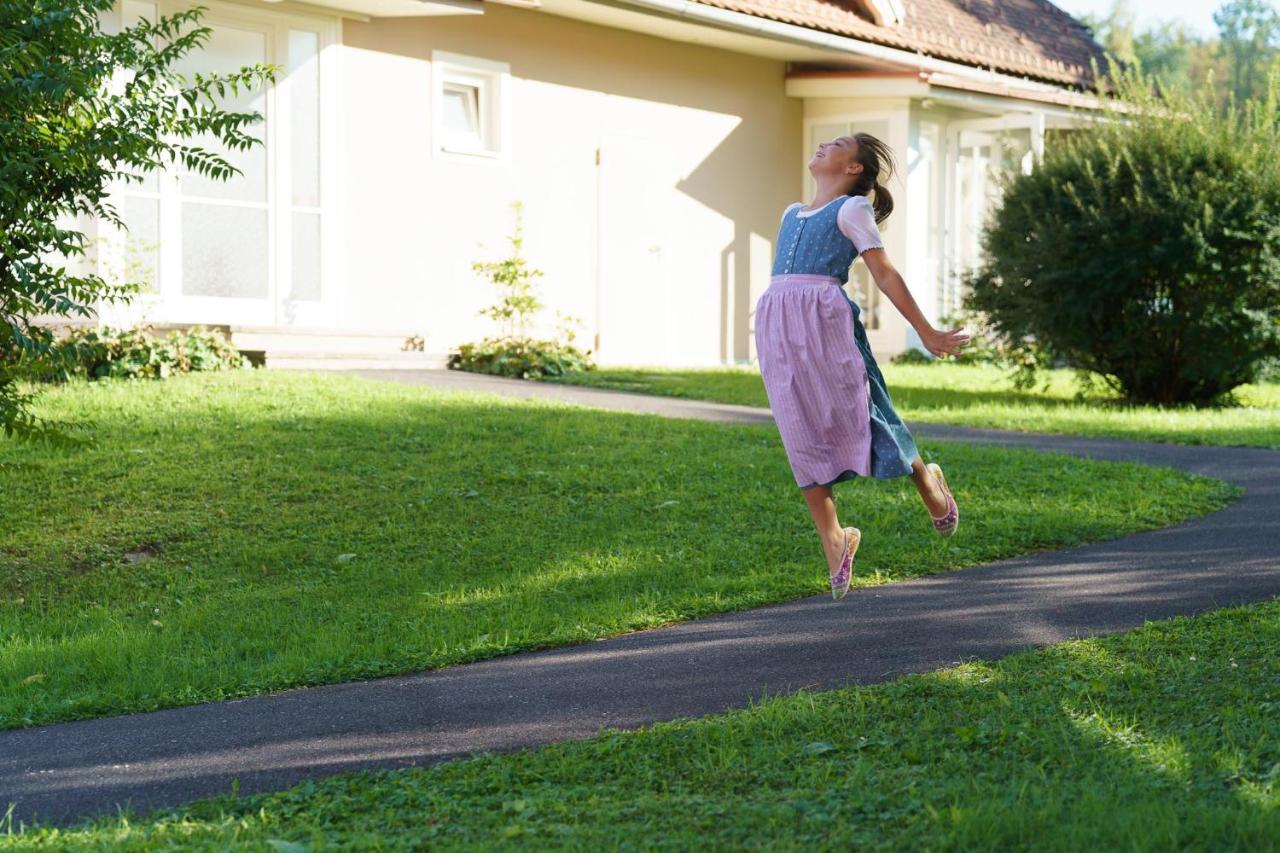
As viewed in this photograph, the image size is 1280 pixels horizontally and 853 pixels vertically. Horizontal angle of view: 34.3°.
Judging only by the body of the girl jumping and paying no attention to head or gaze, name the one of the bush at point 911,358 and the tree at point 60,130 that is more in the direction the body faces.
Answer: the tree

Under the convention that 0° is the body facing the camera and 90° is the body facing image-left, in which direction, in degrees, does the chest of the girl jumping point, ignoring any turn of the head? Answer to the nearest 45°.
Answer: approximately 45°

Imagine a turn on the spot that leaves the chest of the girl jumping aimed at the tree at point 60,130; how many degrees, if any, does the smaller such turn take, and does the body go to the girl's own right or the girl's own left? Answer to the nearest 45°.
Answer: approximately 45° to the girl's own right

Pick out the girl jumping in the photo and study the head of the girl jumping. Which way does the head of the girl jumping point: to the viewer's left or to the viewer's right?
to the viewer's left

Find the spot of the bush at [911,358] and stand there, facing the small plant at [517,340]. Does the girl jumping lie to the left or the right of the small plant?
left

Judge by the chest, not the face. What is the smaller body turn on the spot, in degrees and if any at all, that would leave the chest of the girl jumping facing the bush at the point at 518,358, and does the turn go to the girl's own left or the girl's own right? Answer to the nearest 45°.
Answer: approximately 135° to the girl's own right

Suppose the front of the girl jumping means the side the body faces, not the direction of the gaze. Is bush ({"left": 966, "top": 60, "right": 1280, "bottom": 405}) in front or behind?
behind

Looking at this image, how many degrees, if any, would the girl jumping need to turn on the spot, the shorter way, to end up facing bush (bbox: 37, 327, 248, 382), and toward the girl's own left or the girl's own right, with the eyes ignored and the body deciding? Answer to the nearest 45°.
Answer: approximately 90° to the girl's own right

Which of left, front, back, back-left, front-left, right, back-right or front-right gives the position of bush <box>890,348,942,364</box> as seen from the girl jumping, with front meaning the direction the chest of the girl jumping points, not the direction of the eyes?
back-right
